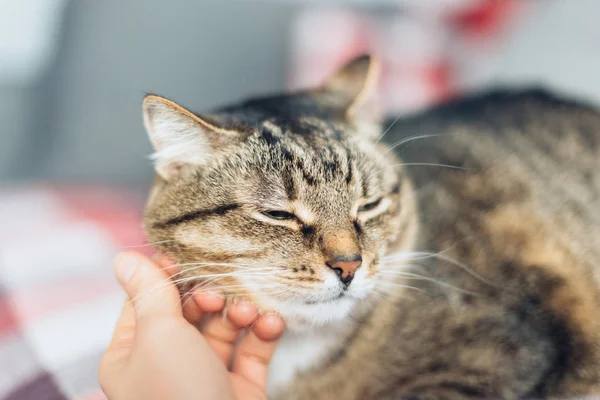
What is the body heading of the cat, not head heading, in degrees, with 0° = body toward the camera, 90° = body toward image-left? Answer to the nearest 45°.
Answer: approximately 45°

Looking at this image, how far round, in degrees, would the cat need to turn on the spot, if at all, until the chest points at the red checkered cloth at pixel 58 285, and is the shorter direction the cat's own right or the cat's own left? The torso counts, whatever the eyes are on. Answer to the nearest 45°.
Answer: approximately 45° to the cat's own right

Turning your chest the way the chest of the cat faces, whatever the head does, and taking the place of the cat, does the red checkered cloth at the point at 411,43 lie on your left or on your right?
on your right
